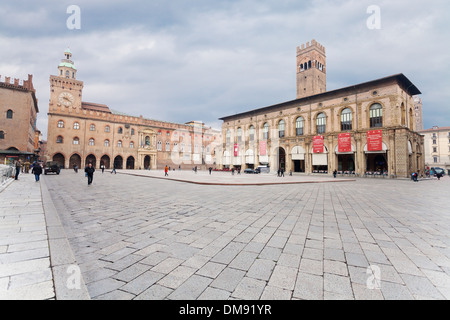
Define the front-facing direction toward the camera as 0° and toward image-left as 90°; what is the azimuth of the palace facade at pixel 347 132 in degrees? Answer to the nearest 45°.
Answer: approximately 45°

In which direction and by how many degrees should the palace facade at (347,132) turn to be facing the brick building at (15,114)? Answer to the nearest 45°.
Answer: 0° — it already faces it

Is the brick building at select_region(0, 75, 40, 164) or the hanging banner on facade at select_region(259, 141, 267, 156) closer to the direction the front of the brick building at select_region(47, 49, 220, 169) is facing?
the hanging banner on facade

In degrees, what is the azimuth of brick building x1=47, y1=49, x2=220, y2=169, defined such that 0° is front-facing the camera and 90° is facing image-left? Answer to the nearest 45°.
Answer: approximately 315°

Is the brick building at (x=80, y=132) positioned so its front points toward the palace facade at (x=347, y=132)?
yes

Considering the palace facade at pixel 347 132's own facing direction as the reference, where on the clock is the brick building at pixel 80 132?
The brick building is roughly at 1 o'clock from the palace facade.

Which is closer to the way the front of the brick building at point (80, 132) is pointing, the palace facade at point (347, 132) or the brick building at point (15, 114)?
the palace facade

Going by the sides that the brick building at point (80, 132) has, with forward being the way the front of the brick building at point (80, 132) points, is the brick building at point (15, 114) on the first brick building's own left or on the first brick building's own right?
on the first brick building's own right
